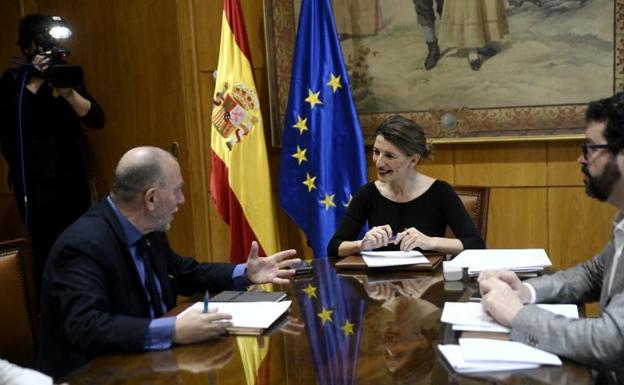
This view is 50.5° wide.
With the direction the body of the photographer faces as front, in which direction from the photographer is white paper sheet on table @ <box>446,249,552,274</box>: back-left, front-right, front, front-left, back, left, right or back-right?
front

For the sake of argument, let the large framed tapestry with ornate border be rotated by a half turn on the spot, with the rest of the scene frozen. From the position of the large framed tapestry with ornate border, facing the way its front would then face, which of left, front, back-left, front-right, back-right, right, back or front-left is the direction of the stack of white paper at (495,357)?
back

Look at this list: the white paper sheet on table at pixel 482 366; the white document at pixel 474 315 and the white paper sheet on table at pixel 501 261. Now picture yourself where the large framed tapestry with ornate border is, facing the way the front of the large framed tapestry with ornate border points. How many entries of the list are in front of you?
3

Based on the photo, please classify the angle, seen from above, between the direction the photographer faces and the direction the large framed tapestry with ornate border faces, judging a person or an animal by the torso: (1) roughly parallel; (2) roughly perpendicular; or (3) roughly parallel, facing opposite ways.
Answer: roughly parallel

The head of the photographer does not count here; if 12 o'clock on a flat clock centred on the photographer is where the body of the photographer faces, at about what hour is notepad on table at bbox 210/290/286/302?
The notepad on table is roughly at 1 o'clock from the photographer.

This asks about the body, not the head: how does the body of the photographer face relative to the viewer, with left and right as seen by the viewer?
facing the viewer and to the right of the viewer

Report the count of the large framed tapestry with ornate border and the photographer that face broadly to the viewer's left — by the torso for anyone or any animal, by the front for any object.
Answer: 0

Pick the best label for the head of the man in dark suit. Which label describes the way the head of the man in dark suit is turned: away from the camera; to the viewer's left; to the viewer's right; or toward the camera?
to the viewer's right

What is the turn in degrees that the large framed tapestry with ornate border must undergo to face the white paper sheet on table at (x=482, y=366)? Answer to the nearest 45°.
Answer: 0° — it already faces it

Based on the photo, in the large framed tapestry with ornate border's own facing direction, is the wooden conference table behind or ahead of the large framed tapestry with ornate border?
ahead

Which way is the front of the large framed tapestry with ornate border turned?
toward the camera

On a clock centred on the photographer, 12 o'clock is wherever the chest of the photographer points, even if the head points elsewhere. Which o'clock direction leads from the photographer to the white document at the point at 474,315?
The white document is roughly at 1 o'clock from the photographer.

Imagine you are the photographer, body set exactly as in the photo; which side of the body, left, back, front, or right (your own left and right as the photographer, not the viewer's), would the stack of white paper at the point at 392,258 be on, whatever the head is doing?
front

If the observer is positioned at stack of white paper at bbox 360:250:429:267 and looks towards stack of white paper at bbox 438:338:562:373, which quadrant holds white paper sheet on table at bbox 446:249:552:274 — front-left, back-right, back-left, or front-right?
front-left

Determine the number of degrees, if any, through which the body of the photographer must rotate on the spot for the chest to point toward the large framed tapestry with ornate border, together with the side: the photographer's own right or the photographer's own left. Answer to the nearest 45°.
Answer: approximately 45° to the photographer's own left

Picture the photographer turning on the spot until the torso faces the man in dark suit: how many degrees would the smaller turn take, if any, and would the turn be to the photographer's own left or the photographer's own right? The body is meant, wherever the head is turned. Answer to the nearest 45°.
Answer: approximately 45° to the photographer's own right

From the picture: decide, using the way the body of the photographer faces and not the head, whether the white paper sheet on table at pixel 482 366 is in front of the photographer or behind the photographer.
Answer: in front

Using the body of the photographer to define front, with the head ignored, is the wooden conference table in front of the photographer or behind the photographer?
in front
